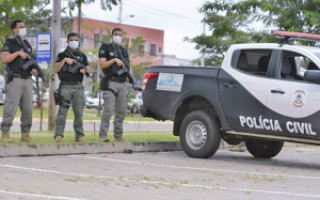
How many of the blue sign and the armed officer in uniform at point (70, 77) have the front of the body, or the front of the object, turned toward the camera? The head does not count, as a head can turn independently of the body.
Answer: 2

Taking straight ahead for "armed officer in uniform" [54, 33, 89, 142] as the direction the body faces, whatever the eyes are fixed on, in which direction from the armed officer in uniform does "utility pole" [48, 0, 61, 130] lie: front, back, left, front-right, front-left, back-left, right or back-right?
back

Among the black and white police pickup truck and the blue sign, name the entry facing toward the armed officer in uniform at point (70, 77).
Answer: the blue sign

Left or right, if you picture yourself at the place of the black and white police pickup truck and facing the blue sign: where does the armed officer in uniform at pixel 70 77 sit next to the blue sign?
left

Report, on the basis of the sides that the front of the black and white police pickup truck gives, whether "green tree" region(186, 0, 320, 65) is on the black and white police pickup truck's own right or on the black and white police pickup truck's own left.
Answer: on the black and white police pickup truck's own left
